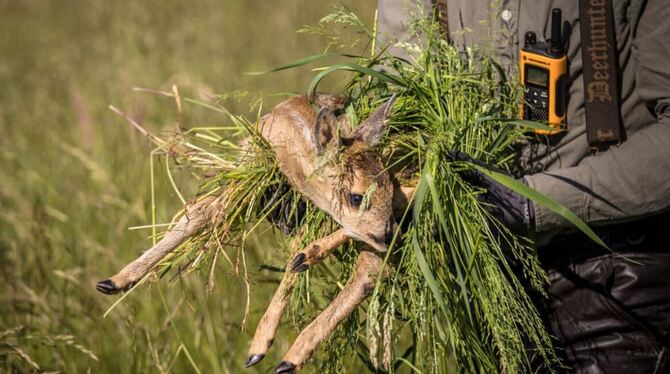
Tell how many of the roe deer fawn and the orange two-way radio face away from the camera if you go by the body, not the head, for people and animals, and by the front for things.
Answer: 0

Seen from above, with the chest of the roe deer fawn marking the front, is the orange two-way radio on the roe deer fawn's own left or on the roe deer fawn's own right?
on the roe deer fawn's own left

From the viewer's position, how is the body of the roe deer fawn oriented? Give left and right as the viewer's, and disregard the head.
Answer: facing the viewer and to the right of the viewer

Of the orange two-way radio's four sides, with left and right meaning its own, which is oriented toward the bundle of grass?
front

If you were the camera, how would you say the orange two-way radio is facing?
facing the viewer and to the left of the viewer
